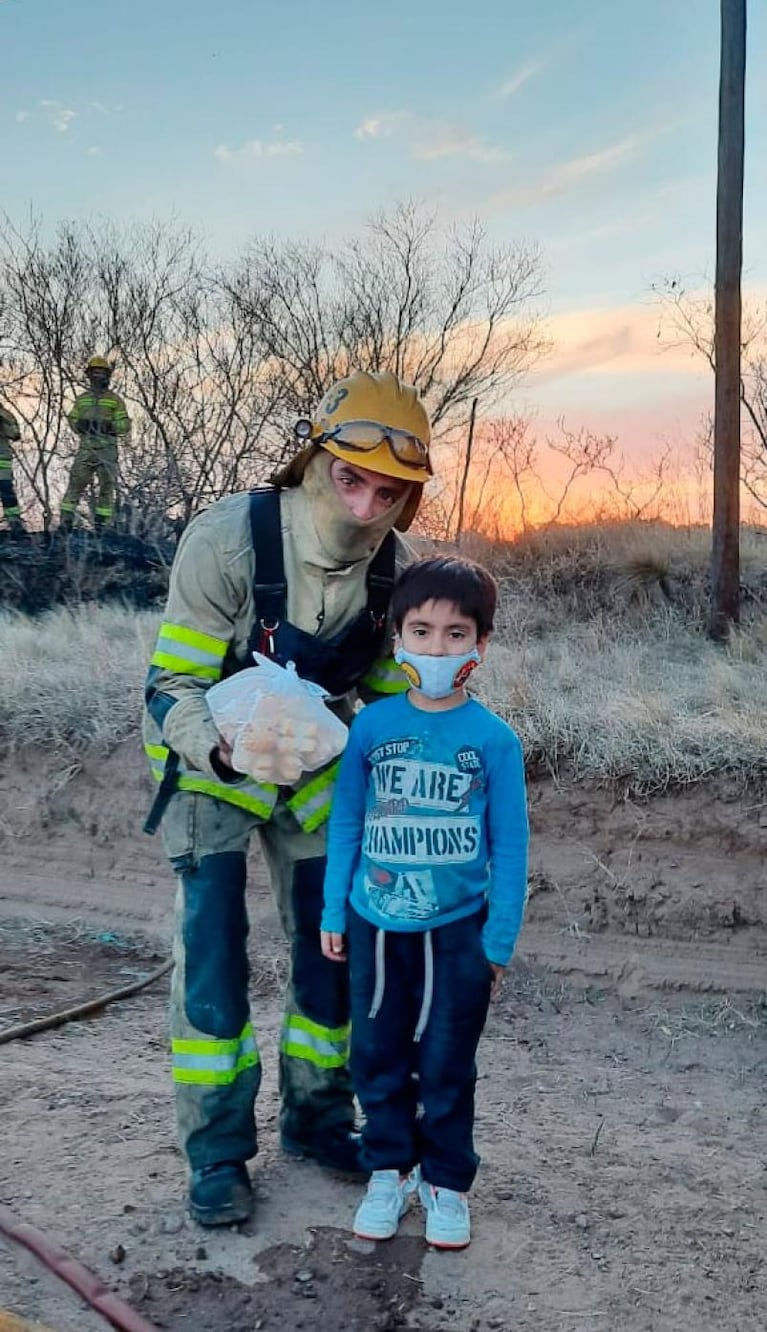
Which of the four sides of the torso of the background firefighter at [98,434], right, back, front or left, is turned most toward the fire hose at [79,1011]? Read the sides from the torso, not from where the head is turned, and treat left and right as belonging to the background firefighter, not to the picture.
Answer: front

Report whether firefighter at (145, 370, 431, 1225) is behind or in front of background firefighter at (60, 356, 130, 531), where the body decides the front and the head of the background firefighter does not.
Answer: in front

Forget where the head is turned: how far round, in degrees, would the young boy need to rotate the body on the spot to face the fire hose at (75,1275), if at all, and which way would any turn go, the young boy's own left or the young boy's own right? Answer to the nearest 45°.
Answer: approximately 90° to the young boy's own right

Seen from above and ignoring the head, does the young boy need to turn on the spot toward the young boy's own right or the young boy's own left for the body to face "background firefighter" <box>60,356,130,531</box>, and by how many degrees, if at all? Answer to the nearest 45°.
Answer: approximately 180°

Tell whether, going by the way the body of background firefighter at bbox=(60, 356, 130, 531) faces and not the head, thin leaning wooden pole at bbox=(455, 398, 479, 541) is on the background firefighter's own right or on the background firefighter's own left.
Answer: on the background firefighter's own left

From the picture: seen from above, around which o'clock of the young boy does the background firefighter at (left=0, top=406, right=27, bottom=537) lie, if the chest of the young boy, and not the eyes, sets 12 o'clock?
The background firefighter is roughly at 5 o'clock from the young boy.

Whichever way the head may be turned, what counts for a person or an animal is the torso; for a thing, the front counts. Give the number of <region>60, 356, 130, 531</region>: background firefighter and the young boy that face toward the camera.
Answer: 2

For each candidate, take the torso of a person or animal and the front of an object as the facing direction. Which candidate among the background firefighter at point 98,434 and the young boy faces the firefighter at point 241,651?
the background firefighter

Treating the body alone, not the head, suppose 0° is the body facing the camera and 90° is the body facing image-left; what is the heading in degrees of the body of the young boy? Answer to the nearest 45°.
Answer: approximately 0°

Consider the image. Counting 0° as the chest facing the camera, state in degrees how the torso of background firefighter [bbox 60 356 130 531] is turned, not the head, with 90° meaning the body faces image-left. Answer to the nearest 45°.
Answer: approximately 0°

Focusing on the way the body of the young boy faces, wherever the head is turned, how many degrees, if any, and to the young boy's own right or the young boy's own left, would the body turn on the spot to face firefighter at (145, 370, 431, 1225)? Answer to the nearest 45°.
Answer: approximately 135° to the young boy's own right
